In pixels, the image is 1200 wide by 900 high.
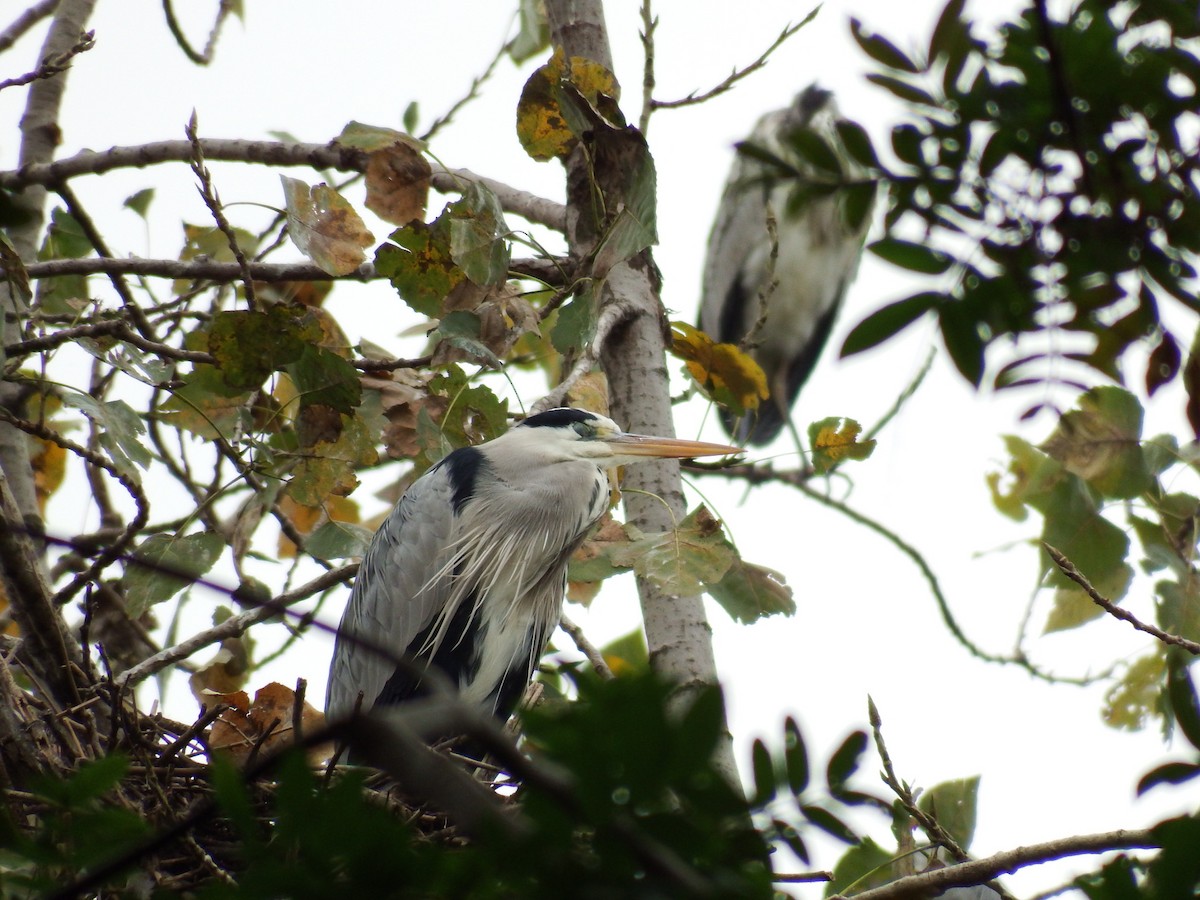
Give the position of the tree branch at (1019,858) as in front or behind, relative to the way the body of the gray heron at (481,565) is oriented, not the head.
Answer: in front

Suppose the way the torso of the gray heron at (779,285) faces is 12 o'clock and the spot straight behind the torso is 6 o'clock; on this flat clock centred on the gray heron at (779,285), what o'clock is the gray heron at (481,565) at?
the gray heron at (481,565) is roughly at 2 o'clock from the gray heron at (779,285).

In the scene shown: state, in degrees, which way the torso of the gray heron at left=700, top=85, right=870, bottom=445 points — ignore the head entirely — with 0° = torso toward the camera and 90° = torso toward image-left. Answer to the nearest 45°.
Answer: approximately 315°

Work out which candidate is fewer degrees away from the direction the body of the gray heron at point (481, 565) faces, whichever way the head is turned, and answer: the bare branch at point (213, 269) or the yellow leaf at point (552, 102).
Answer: the yellow leaf

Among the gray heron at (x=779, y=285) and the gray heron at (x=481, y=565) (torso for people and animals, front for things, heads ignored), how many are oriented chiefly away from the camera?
0

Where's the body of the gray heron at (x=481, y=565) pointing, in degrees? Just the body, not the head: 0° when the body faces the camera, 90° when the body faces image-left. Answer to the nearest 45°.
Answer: approximately 315°

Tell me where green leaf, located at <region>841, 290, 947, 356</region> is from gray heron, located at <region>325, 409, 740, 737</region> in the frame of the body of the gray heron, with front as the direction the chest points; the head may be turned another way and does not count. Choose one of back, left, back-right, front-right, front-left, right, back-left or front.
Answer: front-right

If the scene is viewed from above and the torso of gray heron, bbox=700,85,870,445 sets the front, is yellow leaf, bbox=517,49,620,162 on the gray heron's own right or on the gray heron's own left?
on the gray heron's own right
